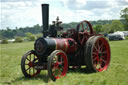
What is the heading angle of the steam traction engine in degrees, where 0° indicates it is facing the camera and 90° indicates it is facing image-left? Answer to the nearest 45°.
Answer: approximately 45°
